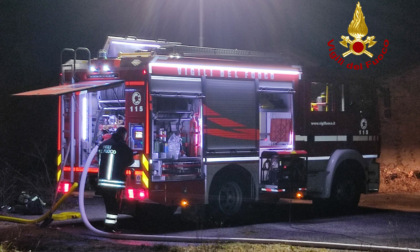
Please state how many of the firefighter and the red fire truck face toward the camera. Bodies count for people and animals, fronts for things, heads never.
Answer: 0

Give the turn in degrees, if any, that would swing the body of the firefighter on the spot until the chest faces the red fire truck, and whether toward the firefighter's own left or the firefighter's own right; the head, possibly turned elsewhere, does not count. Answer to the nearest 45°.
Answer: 0° — they already face it

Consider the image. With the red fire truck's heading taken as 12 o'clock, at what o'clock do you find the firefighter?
The firefighter is roughly at 6 o'clock from the red fire truck.

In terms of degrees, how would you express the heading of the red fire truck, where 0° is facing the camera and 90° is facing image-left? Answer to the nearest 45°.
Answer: approximately 225°

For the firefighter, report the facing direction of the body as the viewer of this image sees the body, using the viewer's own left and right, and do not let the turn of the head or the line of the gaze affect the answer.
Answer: facing away from the viewer and to the right of the viewer
